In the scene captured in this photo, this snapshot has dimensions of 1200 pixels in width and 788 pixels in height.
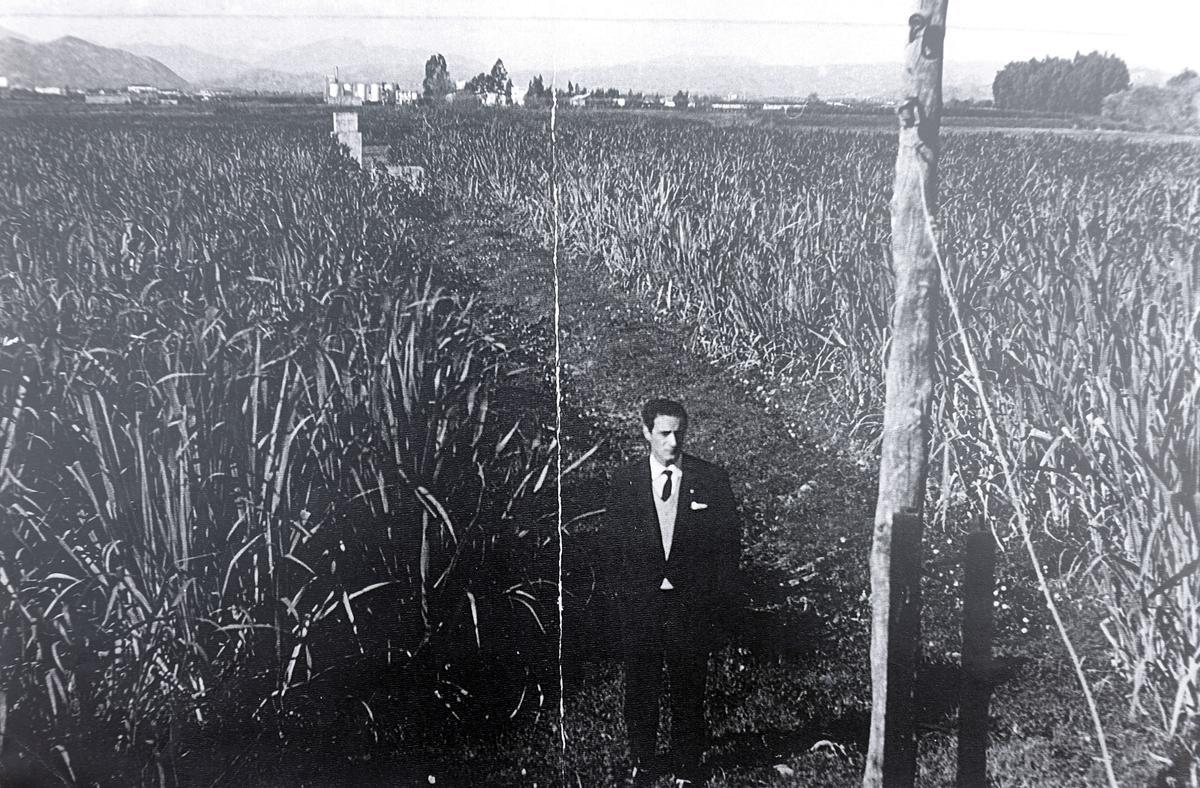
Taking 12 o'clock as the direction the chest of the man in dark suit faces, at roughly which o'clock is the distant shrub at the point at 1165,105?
The distant shrub is roughly at 8 o'clock from the man in dark suit.

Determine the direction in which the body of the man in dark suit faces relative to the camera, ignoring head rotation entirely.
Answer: toward the camera
